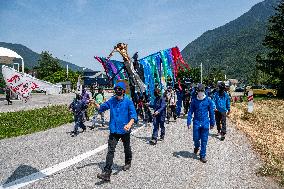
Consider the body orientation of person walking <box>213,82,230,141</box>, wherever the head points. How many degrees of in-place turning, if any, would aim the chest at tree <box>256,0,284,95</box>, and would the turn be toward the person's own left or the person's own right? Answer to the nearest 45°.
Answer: approximately 180°

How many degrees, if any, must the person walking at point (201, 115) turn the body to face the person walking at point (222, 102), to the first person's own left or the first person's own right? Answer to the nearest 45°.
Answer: approximately 180°

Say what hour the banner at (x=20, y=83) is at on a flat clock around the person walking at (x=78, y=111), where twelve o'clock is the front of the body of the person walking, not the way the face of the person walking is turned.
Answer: The banner is roughly at 3 o'clock from the person walking.

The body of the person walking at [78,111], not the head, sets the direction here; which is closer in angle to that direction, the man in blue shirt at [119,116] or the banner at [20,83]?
the man in blue shirt

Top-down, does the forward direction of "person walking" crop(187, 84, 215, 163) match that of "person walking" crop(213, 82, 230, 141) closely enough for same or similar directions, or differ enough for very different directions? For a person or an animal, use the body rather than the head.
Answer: same or similar directions

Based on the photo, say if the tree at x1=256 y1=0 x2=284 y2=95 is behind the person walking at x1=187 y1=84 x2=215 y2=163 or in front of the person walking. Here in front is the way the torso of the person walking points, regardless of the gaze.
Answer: behind

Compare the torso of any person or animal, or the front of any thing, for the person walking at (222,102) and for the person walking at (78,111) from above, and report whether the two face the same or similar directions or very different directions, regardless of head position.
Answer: same or similar directions

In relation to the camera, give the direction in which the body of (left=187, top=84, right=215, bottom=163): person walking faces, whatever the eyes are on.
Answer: toward the camera

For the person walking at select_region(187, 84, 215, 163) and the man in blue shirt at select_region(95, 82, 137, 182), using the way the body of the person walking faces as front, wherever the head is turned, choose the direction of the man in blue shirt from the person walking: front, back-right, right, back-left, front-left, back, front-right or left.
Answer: front-right

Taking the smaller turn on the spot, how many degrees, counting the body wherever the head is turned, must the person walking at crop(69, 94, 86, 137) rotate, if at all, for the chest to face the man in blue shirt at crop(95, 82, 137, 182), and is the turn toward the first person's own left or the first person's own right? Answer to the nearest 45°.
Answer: approximately 45° to the first person's own left

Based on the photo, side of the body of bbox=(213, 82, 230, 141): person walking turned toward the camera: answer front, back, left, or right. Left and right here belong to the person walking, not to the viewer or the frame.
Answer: front
